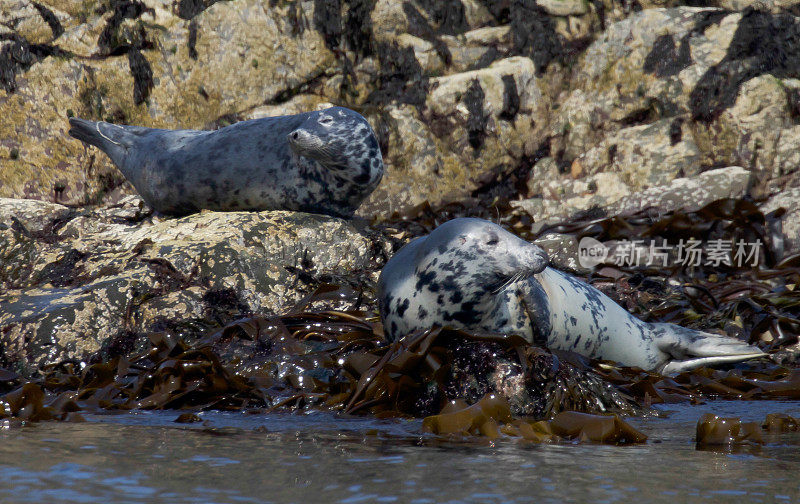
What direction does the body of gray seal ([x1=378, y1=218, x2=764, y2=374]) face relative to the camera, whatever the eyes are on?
to the viewer's left

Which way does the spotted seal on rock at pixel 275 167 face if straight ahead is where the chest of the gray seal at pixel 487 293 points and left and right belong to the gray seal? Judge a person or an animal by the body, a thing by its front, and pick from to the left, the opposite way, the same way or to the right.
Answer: the opposite way

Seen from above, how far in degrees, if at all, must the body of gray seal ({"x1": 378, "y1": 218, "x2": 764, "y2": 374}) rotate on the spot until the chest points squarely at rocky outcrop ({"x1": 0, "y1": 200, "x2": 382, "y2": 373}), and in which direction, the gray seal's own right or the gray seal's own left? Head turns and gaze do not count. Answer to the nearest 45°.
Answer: approximately 45° to the gray seal's own right

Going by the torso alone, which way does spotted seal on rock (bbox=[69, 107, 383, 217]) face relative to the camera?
to the viewer's right

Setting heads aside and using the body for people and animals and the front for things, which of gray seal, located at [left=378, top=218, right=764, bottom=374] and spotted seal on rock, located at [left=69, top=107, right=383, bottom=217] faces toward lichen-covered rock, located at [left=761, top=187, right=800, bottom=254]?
the spotted seal on rock

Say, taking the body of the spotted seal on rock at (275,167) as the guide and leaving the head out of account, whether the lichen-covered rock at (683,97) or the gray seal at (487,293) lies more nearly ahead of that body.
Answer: the lichen-covered rock

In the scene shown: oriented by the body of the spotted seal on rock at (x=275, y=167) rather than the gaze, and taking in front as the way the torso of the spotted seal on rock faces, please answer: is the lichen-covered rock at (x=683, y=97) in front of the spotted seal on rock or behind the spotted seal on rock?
in front

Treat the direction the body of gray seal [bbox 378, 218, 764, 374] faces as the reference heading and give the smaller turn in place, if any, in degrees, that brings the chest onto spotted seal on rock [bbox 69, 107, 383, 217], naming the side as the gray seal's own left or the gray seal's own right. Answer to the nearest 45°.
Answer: approximately 45° to the gray seal's own right

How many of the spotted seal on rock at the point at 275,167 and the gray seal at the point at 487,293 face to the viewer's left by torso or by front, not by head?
1

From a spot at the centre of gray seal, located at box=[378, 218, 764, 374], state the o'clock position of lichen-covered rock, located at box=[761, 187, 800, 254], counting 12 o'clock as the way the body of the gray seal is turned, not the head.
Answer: The lichen-covered rock is roughly at 4 o'clock from the gray seal.
